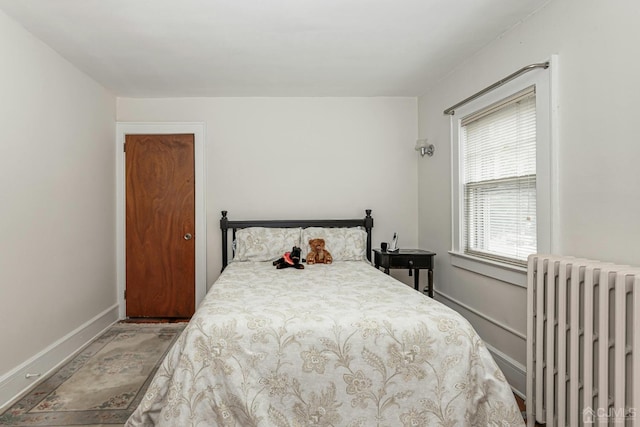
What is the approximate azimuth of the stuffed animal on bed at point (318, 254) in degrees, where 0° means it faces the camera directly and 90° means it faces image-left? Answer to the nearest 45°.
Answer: approximately 0°

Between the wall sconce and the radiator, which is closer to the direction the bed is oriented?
the radiator

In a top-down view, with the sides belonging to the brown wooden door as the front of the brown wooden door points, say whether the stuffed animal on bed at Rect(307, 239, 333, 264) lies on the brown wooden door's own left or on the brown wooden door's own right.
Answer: on the brown wooden door's own left

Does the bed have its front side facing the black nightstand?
no

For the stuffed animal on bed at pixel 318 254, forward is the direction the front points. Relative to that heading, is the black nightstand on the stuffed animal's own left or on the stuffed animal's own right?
on the stuffed animal's own left

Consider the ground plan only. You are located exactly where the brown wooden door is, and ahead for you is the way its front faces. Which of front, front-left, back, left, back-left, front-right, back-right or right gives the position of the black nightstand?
front-left

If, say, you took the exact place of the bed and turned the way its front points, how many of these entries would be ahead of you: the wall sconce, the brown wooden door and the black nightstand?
0

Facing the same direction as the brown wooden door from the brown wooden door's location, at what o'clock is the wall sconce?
The wall sconce is roughly at 10 o'clock from the brown wooden door.

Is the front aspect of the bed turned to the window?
no

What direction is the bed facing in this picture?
toward the camera

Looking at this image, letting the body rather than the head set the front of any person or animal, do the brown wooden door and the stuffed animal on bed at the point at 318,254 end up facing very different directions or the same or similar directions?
same or similar directions

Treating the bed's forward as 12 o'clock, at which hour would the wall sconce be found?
The wall sconce is roughly at 7 o'clock from the bed.

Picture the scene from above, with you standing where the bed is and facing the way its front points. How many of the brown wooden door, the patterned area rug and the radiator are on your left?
1

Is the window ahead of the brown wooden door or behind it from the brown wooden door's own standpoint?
ahead

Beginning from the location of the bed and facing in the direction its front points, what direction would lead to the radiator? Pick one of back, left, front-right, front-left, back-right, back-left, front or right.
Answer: left

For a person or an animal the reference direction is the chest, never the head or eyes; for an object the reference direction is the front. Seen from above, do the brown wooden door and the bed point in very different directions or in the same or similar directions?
same or similar directions

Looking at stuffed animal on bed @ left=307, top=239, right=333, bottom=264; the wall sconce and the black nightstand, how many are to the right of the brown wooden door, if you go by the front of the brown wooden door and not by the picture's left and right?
0

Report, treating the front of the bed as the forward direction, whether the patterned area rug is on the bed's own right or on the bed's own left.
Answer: on the bed's own right

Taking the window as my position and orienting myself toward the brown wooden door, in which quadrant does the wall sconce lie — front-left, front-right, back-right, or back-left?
front-right

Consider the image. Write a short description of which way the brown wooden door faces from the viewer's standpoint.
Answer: facing the viewer
